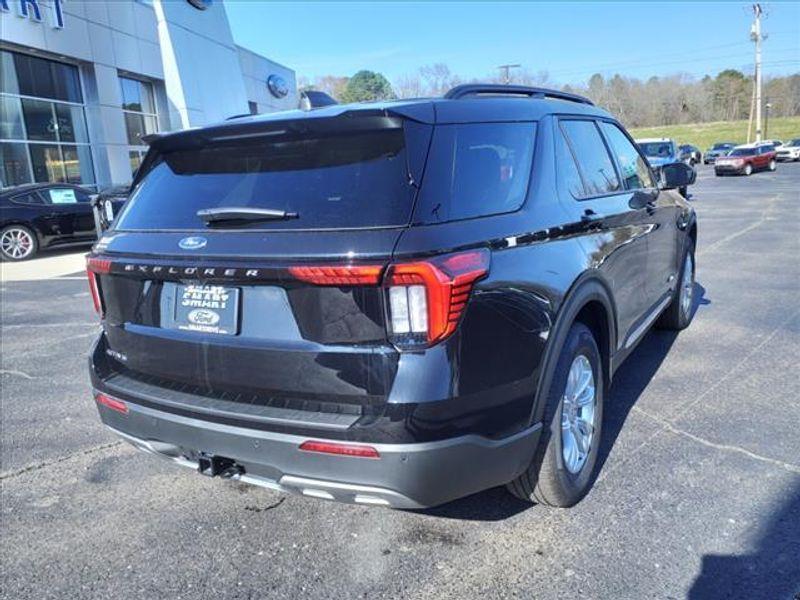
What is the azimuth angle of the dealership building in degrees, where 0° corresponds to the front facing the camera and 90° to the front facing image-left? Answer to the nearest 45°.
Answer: approximately 315°

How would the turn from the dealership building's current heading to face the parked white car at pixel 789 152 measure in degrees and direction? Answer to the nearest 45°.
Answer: approximately 45° to its left

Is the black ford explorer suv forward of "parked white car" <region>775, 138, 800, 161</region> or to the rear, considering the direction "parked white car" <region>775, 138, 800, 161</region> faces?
forward

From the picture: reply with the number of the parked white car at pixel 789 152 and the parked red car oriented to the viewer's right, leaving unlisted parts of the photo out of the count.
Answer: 0

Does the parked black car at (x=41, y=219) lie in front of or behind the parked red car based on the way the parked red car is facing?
in front

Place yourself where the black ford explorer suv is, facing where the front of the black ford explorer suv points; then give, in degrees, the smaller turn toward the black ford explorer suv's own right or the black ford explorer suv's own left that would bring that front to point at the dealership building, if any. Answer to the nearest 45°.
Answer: approximately 90° to the black ford explorer suv's own left

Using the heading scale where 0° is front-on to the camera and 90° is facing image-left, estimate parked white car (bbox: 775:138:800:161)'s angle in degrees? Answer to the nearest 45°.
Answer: approximately 45°

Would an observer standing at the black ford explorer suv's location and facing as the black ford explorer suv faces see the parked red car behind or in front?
in front

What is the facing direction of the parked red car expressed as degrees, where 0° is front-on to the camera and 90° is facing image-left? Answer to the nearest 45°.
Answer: approximately 45°

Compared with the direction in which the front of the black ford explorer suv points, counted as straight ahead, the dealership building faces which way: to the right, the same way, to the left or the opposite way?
to the right

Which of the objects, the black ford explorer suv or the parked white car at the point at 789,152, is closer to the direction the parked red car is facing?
the black ford explorer suv

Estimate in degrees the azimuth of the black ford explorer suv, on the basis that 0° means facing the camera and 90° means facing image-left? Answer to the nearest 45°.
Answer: approximately 225°
